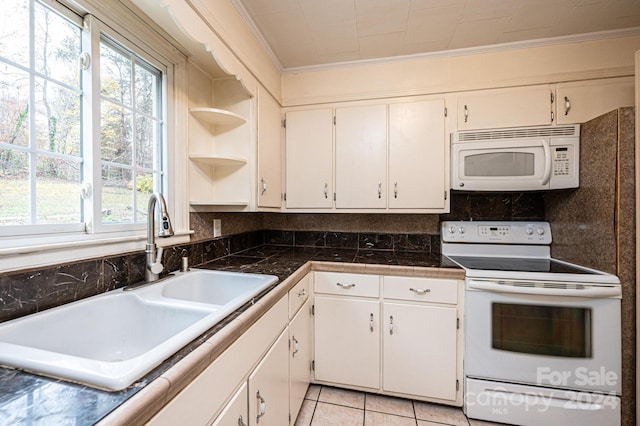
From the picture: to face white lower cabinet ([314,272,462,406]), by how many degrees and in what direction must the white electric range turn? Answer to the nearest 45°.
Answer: approximately 45° to its right

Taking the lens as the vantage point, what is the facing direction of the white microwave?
facing the viewer

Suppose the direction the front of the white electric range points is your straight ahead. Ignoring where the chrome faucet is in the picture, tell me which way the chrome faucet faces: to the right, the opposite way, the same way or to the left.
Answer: to the left

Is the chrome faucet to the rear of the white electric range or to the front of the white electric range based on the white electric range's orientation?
to the front

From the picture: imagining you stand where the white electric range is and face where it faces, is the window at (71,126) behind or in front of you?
in front

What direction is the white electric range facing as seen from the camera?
toward the camera

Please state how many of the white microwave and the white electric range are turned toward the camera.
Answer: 2

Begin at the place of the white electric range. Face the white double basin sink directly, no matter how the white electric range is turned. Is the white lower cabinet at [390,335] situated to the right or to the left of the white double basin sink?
right

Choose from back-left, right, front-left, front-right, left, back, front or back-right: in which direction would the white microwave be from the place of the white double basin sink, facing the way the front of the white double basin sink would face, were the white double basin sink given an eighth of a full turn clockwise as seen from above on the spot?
left

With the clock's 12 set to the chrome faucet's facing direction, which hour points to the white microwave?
The white microwave is roughly at 11 o'clock from the chrome faucet.
